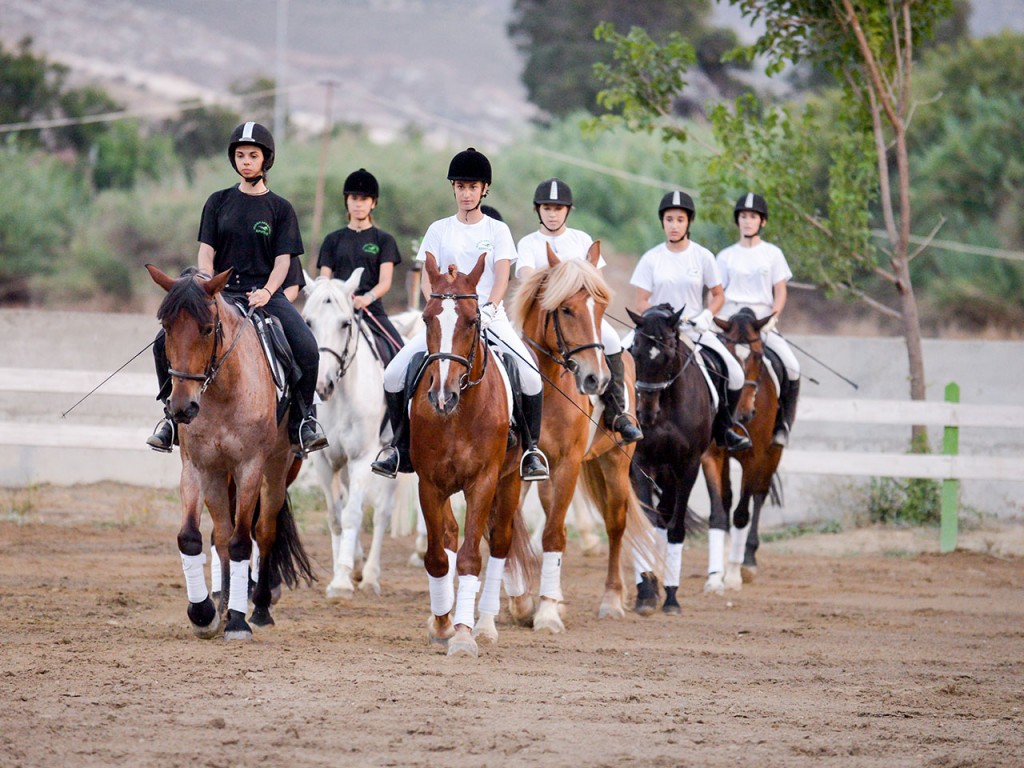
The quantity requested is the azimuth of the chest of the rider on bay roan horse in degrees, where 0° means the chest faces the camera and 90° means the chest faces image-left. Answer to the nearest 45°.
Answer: approximately 0°

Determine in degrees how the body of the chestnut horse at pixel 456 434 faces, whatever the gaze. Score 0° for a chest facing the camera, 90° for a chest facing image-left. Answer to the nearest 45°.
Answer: approximately 0°

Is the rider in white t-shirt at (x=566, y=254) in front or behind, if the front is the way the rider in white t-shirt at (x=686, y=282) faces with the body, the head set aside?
in front

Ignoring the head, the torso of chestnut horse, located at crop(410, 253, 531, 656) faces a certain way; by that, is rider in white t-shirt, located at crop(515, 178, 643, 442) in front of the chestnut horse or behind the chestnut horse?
behind
